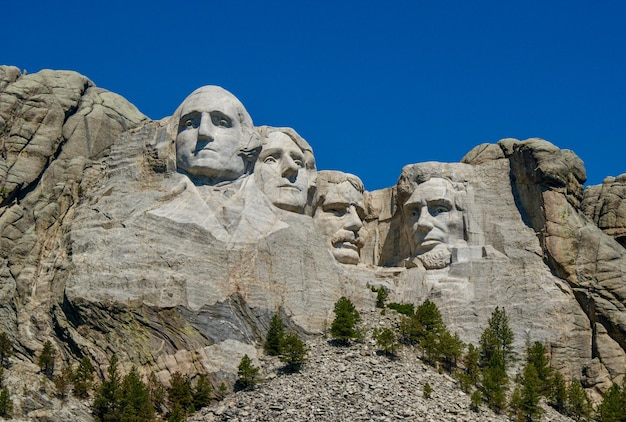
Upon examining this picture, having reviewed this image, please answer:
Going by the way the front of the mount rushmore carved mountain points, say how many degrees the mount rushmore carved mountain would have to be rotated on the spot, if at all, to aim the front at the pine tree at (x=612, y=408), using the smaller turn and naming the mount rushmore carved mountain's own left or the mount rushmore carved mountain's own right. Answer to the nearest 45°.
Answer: approximately 90° to the mount rushmore carved mountain's own left

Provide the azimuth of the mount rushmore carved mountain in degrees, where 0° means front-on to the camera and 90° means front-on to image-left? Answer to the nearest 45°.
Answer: approximately 0°

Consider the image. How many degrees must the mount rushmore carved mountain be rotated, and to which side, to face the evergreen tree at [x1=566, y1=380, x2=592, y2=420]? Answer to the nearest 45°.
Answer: approximately 90° to its left
